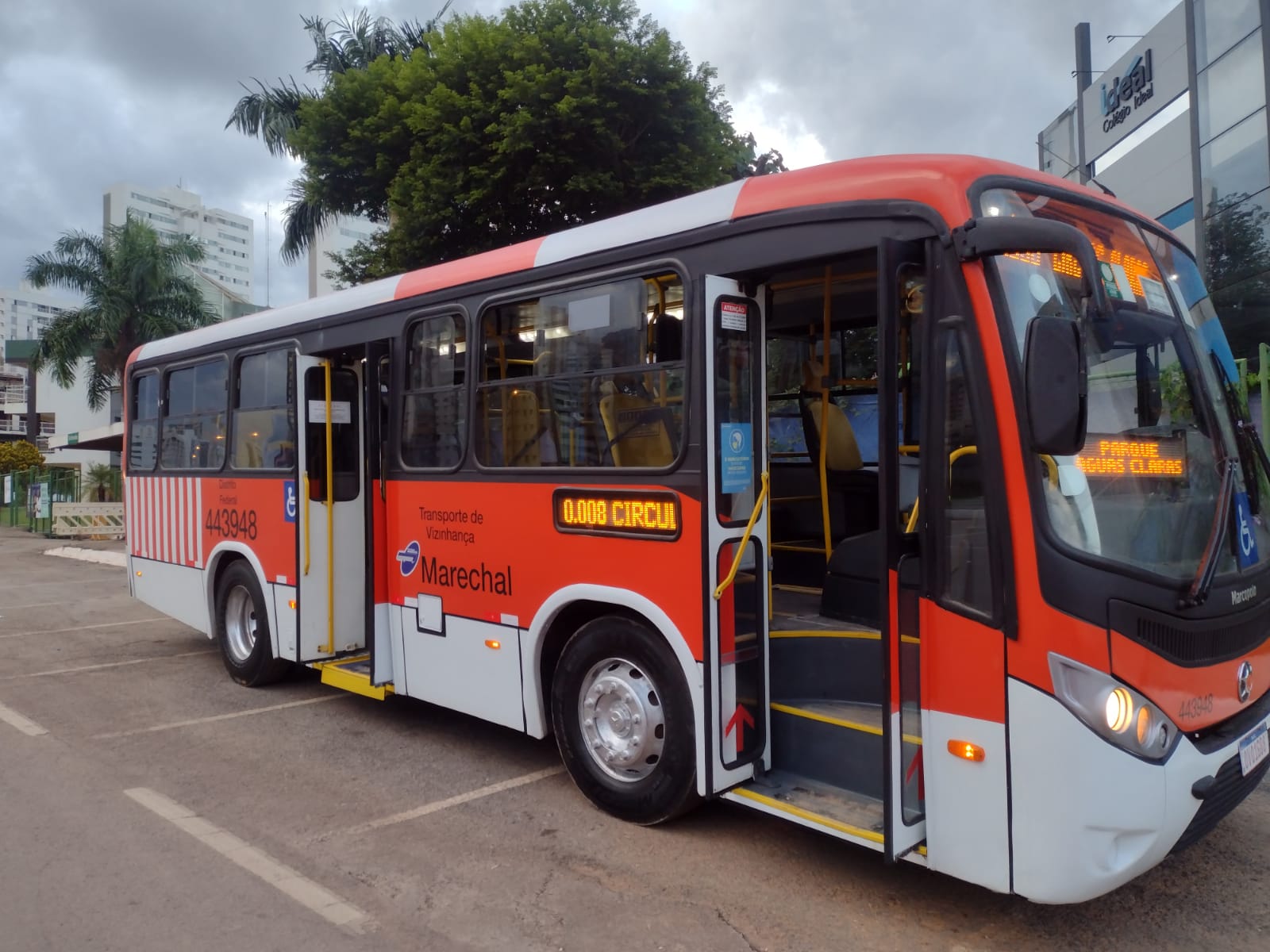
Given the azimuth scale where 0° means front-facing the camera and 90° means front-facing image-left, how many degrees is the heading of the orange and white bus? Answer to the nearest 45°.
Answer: approximately 315°

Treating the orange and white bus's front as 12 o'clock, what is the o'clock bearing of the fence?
The fence is roughly at 6 o'clock from the orange and white bus.

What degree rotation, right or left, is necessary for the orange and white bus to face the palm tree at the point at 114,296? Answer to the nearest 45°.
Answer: approximately 180°

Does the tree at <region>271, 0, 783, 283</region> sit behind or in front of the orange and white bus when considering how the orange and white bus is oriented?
behind

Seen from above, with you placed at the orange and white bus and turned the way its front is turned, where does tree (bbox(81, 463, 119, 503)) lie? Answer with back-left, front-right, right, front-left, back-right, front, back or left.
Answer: back

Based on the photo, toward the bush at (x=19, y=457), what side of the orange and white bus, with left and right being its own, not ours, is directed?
back

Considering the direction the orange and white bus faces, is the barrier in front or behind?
behind
